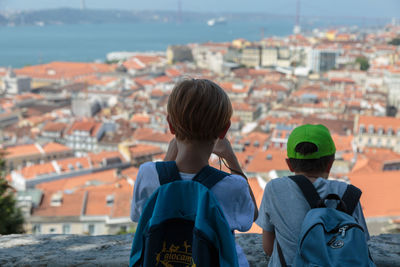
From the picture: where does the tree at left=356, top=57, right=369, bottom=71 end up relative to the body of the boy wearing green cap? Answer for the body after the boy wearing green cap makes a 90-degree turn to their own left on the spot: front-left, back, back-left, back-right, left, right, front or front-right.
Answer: right

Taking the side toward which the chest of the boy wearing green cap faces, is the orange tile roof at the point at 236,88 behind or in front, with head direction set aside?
in front

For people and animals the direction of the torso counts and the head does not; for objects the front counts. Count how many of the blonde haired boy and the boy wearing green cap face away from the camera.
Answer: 2

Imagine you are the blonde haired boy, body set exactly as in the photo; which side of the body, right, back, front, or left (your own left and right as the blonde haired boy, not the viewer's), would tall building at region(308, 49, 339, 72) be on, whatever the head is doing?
front

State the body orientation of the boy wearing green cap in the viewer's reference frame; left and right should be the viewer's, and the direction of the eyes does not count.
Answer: facing away from the viewer

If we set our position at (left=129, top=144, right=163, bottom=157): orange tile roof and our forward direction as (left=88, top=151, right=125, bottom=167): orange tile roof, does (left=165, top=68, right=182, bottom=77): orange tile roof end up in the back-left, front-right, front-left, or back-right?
back-right

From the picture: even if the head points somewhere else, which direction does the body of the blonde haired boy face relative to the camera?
away from the camera

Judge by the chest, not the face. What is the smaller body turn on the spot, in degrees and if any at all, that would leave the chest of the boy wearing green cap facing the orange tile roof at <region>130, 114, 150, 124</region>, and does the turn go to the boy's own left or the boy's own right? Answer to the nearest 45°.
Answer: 0° — they already face it

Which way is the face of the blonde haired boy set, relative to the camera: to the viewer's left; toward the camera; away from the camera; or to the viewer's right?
away from the camera

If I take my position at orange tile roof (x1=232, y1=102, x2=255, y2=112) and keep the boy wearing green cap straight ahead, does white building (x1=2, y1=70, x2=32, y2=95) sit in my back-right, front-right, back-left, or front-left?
back-right

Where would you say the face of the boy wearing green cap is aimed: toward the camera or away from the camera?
away from the camera

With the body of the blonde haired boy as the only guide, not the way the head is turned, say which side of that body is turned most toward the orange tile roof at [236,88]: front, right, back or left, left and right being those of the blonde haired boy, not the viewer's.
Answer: front
